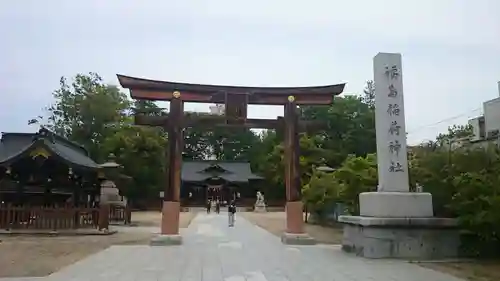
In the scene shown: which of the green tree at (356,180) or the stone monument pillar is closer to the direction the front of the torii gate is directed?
the stone monument pillar

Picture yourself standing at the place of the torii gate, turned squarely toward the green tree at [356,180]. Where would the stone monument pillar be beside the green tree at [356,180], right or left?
right

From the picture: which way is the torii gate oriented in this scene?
toward the camera

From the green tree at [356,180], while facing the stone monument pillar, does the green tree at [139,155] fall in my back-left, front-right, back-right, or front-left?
back-right

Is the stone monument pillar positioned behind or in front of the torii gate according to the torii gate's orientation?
in front

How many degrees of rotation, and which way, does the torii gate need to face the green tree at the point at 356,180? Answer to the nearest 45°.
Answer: approximately 90° to its left

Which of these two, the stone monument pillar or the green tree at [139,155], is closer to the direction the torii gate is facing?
the stone monument pillar

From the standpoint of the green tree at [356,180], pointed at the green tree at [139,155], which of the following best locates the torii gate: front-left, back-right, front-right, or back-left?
front-left
